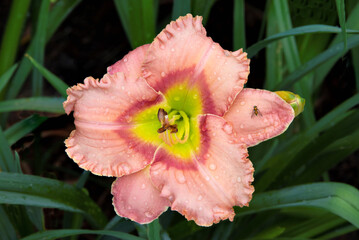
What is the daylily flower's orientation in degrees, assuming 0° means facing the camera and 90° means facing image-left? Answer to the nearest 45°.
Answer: approximately 0°
